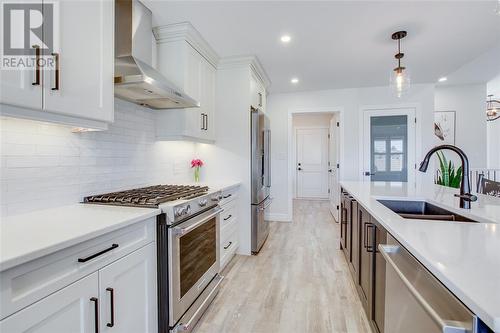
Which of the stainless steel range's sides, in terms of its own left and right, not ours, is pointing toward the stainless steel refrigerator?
left

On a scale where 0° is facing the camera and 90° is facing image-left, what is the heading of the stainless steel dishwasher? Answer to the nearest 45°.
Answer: approximately 45°

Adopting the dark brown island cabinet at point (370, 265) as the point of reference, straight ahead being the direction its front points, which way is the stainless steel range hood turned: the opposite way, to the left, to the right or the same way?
the opposite way

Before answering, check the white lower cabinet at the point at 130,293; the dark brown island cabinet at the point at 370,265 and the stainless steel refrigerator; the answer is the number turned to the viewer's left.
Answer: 1

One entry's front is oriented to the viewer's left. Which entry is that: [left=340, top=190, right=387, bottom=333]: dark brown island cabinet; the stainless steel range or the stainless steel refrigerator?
the dark brown island cabinet

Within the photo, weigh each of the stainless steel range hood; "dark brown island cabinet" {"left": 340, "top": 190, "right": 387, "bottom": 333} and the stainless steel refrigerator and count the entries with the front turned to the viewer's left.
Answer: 1

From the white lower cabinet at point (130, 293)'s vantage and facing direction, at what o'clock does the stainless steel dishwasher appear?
The stainless steel dishwasher is roughly at 12 o'clock from the white lower cabinet.

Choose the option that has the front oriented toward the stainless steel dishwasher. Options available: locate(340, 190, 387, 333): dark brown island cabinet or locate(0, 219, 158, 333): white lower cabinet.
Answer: the white lower cabinet

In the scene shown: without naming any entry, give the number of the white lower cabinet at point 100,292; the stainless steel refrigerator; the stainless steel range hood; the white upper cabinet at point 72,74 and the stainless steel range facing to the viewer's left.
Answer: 0

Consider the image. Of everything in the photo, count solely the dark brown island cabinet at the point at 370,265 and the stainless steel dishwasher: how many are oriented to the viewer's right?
0

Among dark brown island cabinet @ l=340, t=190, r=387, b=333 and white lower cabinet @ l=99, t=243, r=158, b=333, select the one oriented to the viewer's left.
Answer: the dark brown island cabinet

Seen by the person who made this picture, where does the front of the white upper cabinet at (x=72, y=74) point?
facing the viewer and to the right of the viewer

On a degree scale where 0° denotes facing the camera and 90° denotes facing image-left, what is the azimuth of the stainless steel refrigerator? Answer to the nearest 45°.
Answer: approximately 270°

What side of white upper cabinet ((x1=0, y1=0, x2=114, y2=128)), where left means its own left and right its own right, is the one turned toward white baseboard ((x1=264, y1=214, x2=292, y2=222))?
left

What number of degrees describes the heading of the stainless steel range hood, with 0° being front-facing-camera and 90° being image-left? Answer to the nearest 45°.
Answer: approximately 315°
